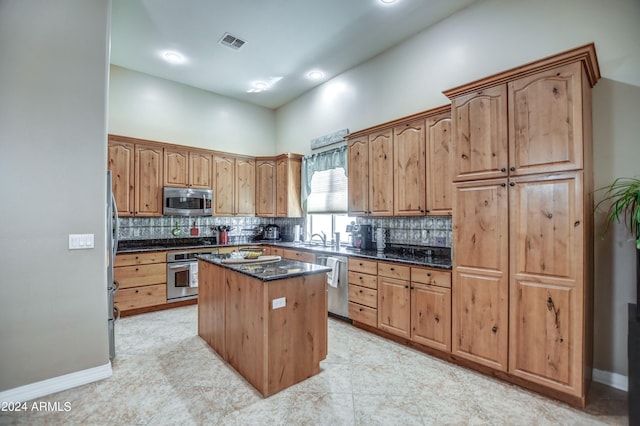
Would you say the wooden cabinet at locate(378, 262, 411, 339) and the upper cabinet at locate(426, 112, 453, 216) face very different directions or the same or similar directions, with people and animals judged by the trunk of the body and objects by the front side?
same or similar directions

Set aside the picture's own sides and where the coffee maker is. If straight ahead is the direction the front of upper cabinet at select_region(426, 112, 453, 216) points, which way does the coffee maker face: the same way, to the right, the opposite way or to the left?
the same way

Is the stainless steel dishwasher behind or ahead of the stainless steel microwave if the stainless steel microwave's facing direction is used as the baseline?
ahead

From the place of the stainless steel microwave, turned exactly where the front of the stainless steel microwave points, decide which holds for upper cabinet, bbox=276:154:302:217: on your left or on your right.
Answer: on your left

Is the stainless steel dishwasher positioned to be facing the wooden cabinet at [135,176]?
no

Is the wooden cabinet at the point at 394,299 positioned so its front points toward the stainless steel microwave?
no

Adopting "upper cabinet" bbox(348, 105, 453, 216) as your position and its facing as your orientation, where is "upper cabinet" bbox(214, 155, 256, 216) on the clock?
"upper cabinet" bbox(214, 155, 256, 216) is roughly at 2 o'clock from "upper cabinet" bbox(348, 105, 453, 216).

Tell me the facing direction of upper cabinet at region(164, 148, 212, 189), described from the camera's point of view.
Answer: facing the viewer

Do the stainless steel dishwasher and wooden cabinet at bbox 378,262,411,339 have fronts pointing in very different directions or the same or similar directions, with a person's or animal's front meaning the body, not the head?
same or similar directions

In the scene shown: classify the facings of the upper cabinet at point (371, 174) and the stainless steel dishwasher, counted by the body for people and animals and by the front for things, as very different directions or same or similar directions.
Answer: same or similar directions

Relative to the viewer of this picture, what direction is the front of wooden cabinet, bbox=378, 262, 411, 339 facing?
facing the viewer and to the left of the viewer

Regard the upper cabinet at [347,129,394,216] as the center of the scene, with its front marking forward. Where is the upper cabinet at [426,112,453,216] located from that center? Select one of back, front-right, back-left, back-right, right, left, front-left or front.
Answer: left

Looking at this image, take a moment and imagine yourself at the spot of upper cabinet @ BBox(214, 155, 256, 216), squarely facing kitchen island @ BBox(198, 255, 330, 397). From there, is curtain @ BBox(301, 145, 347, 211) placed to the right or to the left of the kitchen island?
left

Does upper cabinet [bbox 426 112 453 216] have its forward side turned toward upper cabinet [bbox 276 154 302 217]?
no

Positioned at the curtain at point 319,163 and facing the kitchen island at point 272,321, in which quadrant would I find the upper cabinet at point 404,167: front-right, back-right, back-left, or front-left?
front-left

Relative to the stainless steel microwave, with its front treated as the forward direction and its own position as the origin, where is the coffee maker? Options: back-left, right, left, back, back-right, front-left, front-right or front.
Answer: front-left

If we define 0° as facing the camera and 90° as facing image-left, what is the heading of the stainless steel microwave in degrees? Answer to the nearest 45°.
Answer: approximately 0°
